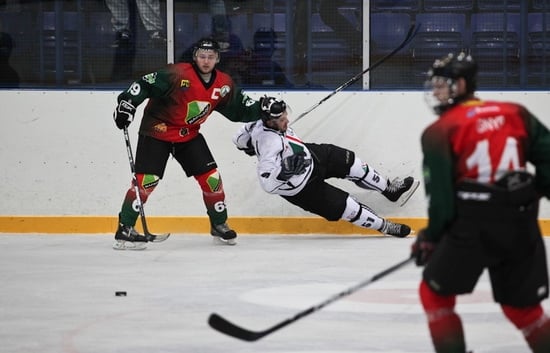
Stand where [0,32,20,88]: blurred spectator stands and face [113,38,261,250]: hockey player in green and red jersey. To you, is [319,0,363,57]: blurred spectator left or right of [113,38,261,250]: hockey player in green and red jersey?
left

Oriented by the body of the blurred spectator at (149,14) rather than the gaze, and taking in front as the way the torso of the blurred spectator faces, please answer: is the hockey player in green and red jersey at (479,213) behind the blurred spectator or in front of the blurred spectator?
in front

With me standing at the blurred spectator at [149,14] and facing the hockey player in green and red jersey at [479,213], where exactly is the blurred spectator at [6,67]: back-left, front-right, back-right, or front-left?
back-right

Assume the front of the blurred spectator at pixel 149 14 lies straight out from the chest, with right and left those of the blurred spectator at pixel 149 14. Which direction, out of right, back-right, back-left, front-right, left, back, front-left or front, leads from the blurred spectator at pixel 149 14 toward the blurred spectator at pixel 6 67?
right

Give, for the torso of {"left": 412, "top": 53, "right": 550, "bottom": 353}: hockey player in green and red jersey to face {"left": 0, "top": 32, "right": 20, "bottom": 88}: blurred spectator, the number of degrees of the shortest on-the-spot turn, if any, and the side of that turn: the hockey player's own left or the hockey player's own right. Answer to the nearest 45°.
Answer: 0° — they already face them

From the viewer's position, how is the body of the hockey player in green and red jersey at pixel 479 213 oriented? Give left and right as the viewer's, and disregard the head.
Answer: facing away from the viewer and to the left of the viewer

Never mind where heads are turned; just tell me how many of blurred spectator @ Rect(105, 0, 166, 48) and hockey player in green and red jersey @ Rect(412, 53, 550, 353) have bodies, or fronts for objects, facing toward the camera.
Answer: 1

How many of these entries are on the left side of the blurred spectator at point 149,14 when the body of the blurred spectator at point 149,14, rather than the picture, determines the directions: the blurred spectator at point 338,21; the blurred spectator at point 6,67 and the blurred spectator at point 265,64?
2

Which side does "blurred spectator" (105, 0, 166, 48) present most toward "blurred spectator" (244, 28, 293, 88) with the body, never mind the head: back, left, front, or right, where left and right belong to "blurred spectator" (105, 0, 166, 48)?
left

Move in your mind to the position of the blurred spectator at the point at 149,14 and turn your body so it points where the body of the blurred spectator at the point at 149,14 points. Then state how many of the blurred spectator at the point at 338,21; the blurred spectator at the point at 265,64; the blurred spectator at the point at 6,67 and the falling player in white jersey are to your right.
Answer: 1

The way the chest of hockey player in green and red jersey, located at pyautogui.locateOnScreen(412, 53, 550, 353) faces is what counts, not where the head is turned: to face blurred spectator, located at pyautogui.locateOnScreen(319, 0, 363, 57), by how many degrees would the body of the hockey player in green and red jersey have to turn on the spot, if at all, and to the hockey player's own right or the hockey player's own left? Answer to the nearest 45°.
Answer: approximately 45° to the hockey player's own right

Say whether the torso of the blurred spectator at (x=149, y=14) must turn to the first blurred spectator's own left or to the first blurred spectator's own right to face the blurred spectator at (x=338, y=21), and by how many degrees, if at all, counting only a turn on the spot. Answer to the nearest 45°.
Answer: approximately 90° to the first blurred spectator's own left
